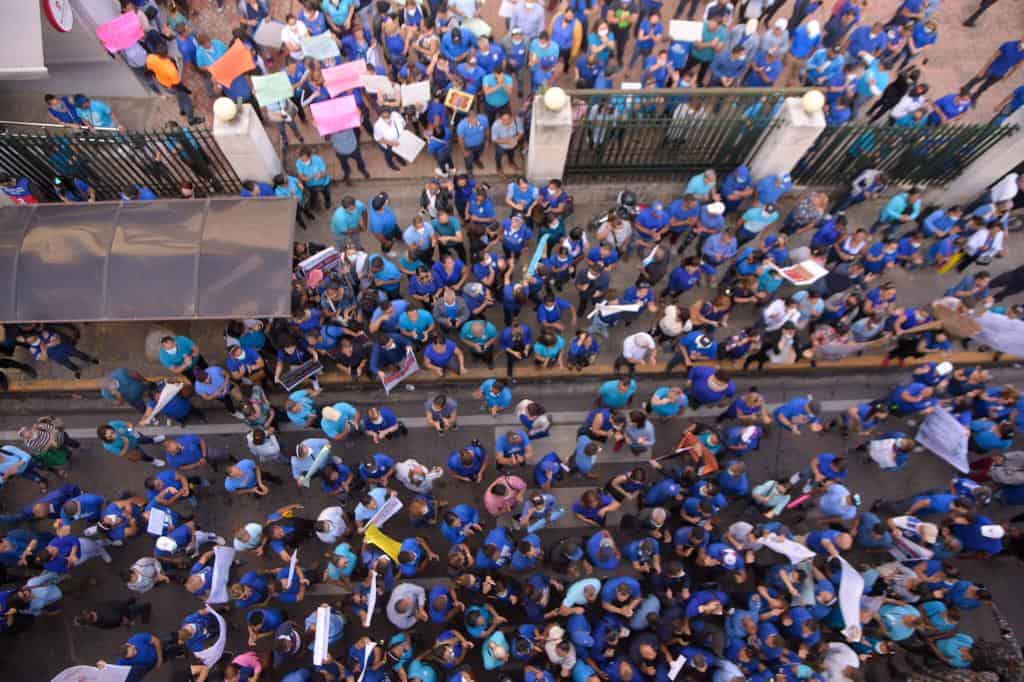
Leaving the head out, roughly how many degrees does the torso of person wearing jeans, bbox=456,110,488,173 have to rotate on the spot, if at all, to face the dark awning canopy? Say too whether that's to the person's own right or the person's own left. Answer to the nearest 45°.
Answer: approximately 45° to the person's own right

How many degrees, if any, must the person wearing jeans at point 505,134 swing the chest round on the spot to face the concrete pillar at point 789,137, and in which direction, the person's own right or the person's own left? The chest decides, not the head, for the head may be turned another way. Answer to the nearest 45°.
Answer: approximately 90° to the person's own left

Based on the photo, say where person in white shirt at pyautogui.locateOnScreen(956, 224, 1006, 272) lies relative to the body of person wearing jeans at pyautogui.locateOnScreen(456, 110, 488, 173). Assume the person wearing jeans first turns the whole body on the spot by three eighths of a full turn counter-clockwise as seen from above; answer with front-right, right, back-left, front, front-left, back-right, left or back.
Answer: front-right

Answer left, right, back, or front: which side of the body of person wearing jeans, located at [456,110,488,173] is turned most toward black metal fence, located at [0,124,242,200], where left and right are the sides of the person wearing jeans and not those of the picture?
right

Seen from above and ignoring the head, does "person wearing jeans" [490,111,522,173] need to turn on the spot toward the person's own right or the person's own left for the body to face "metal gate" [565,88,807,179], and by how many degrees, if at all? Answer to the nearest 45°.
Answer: approximately 90° to the person's own left

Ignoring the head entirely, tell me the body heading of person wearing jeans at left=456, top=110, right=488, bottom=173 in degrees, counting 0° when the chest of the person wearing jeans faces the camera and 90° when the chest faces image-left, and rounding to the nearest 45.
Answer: approximately 0°

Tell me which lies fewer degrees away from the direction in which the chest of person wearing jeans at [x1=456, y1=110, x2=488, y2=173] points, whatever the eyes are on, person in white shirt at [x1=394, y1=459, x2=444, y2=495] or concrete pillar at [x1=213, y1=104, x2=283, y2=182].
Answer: the person in white shirt

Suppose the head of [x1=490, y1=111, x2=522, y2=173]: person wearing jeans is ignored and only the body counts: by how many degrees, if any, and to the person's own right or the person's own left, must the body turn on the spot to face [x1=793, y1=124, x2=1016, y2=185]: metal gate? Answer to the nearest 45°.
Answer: approximately 90° to the person's own left

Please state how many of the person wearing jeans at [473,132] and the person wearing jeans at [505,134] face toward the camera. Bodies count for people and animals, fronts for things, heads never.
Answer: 2

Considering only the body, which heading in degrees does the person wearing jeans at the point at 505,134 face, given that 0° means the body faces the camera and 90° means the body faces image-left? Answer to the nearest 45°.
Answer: approximately 0°

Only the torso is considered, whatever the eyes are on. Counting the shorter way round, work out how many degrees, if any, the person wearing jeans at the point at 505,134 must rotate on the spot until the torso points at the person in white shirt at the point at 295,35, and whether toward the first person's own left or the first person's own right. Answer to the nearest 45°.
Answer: approximately 90° to the first person's own right

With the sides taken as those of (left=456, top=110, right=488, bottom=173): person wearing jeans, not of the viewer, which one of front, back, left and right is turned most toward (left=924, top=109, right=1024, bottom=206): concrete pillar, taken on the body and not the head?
left
